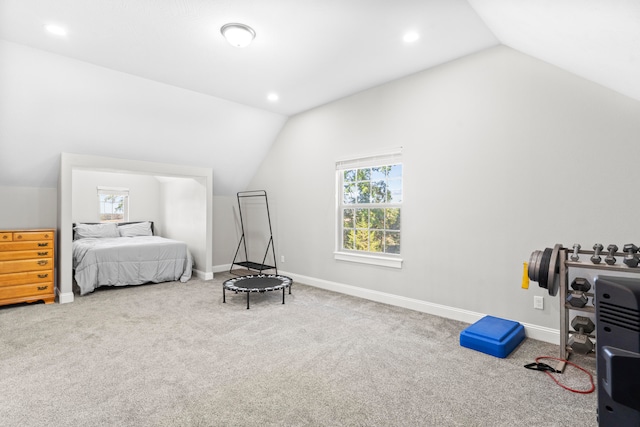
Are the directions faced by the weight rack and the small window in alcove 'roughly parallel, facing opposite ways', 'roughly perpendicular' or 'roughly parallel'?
roughly perpendicular

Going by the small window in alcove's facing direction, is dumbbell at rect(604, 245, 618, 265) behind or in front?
in front

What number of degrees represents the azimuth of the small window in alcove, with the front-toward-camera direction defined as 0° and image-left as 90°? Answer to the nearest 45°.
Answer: approximately 0°

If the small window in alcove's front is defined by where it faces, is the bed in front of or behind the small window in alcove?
in front

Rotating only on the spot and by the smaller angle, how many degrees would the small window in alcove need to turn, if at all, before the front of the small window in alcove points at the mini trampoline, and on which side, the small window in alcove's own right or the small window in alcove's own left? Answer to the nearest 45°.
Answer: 0° — it already faces it

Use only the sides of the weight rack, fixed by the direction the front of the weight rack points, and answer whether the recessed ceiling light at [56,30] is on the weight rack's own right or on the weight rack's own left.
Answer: on the weight rack's own right
